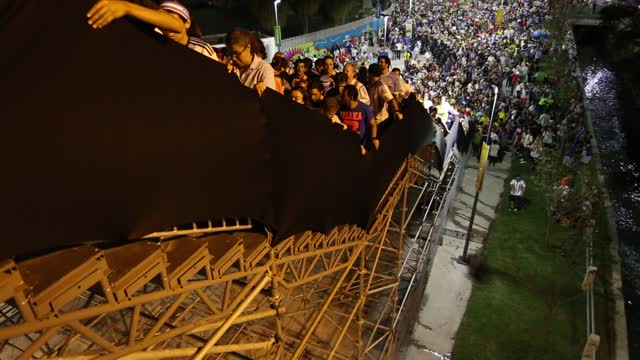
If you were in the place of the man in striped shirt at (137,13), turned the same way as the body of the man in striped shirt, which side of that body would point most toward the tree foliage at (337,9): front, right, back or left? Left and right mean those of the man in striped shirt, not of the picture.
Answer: back

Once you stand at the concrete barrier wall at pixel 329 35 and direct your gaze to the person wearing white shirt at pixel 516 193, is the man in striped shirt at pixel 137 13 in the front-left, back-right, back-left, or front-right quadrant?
front-right

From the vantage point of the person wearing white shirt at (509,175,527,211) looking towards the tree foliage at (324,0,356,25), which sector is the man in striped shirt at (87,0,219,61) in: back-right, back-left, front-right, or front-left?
back-left

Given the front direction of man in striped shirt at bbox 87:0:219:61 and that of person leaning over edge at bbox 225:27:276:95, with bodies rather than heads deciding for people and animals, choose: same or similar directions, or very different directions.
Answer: same or similar directions

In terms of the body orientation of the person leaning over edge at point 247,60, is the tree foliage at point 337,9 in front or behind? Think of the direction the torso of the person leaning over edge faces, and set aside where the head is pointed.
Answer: behind

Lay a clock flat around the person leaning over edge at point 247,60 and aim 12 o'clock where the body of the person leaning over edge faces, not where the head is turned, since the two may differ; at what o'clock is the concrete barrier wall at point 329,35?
The concrete barrier wall is roughly at 5 o'clock from the person leaning over edge.

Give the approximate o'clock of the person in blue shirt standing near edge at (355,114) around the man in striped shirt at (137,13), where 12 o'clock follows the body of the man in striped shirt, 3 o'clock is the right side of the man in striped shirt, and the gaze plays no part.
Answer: The person in blue shirt standing near edge is roughly at 6 o'clock from the man in striped shirt.

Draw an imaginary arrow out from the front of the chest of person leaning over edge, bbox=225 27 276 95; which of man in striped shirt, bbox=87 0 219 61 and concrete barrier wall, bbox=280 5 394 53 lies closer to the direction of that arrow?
the man in striped shirt

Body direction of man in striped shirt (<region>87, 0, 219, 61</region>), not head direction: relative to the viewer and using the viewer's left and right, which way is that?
facing the viewer and to the left of the viewer

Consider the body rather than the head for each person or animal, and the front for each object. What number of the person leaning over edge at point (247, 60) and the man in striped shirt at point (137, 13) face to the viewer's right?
0

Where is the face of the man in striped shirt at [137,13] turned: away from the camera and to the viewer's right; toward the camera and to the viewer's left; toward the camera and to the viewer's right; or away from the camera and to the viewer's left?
toward the camera and to the viewer's left
